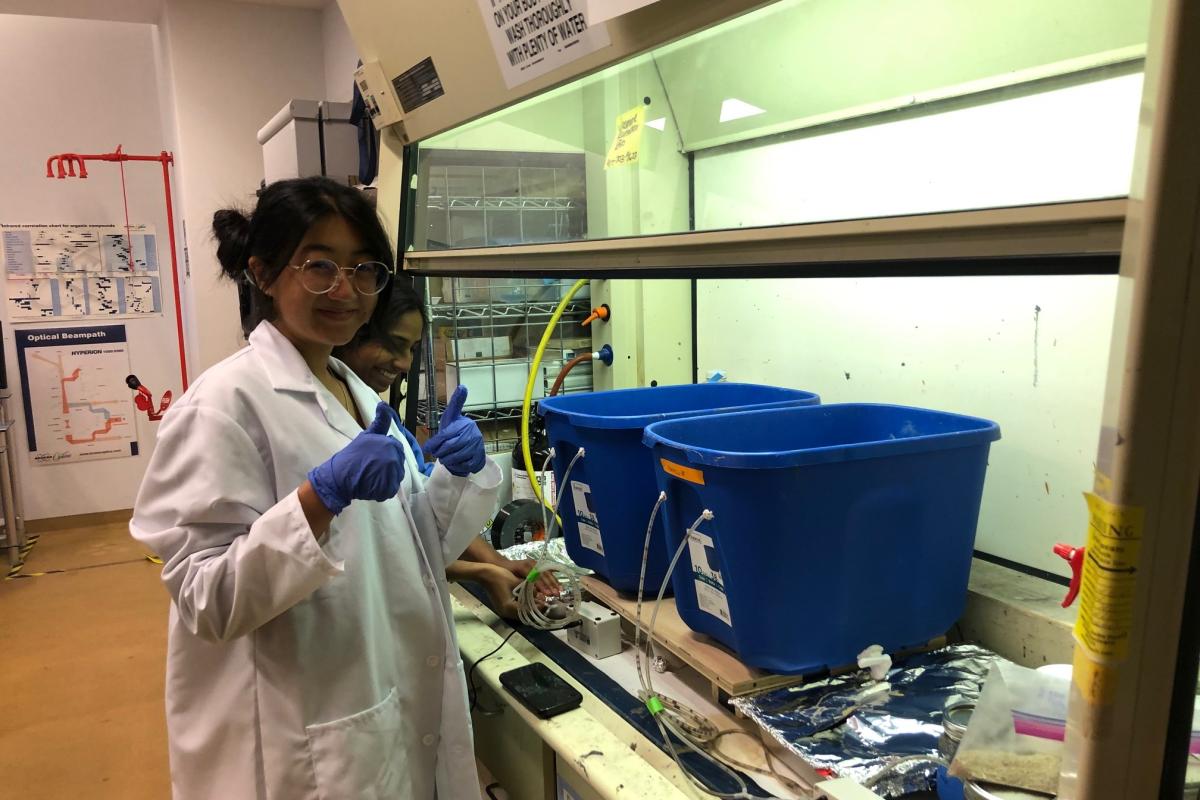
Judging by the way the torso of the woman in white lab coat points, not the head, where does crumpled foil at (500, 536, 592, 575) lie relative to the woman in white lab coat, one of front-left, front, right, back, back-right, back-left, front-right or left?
left

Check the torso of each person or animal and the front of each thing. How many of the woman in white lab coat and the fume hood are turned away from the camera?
0

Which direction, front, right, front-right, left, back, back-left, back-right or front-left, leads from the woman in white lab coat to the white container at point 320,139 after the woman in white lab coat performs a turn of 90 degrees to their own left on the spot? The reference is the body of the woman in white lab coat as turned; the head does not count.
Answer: front-left

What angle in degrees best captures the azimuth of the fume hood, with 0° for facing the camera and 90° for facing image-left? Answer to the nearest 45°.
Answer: approximately 45°

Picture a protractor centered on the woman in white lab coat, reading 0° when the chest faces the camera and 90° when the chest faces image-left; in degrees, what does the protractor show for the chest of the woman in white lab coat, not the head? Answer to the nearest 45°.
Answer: approximately 315°
